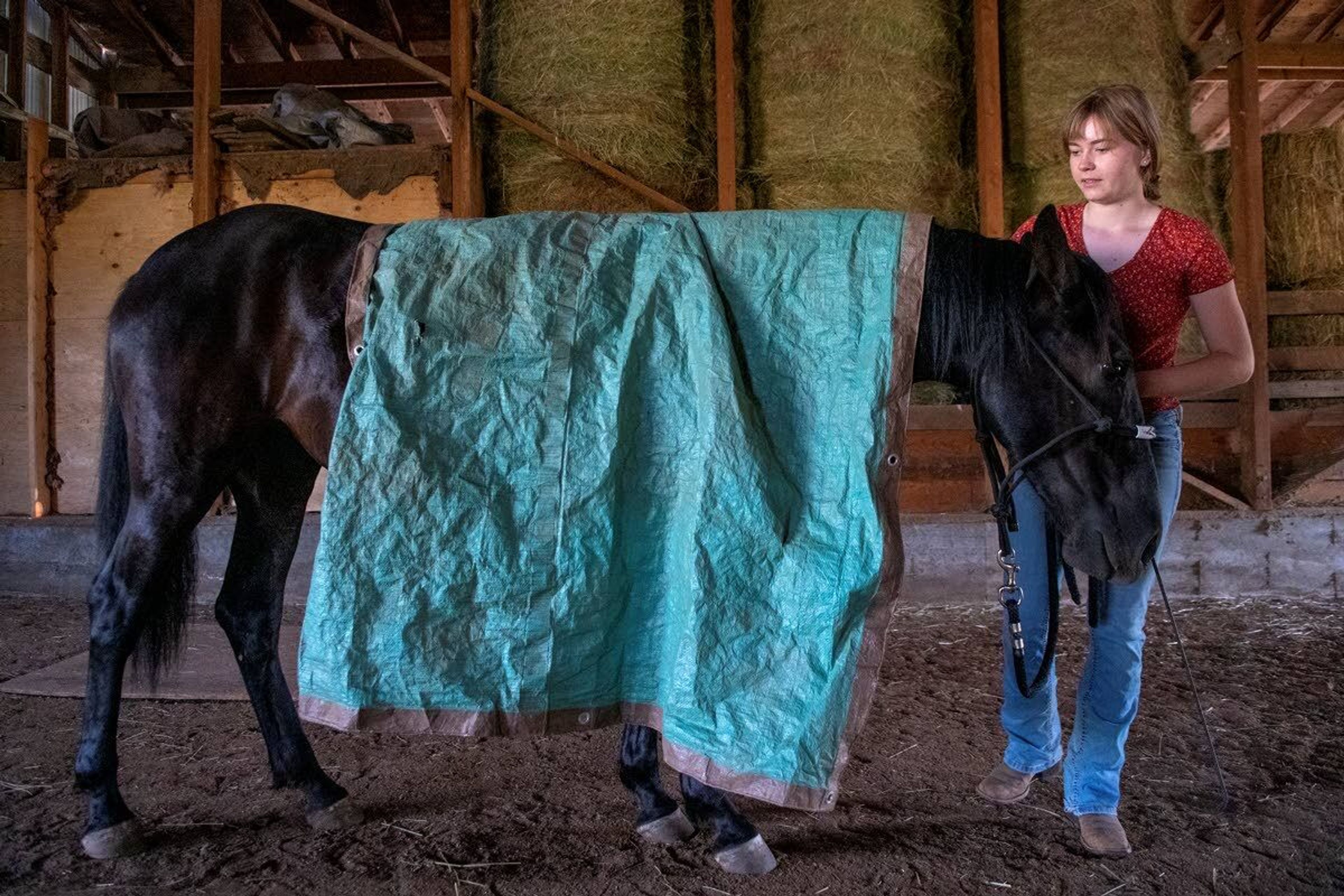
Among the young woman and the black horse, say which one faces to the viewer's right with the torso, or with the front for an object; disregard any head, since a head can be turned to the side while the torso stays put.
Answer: the black horse

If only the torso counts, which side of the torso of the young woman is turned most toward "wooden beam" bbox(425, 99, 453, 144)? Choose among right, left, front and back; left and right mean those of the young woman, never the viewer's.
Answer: right

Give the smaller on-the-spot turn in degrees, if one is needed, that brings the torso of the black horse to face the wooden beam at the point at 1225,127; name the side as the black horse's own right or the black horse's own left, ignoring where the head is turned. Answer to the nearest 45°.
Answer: approximately 45° to the black horse's own left

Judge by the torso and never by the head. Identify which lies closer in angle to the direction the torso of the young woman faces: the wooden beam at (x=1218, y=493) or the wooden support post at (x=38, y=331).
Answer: the wooden support post

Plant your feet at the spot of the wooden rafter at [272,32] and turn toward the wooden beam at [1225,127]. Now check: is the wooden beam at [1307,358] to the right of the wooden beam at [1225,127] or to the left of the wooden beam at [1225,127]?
right

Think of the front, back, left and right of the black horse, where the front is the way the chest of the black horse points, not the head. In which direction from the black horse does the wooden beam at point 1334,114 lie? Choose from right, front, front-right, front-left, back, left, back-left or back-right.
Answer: front-left

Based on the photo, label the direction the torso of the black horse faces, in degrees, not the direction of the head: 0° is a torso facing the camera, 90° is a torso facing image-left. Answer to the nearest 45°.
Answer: approximately 270°

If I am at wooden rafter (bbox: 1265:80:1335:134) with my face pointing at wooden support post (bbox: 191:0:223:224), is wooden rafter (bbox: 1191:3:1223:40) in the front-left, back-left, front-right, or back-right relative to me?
front-left

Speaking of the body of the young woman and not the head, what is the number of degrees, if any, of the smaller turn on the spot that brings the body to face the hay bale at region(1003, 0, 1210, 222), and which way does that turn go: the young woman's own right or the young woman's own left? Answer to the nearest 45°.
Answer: approximately 135° to the young woman's own right

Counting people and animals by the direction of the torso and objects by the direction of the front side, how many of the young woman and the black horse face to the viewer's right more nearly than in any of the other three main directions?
1

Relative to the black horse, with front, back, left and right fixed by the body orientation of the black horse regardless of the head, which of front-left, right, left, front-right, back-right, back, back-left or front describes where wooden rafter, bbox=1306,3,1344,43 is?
front-left

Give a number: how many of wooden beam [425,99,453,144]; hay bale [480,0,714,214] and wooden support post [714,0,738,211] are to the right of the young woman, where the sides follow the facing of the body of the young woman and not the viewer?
3

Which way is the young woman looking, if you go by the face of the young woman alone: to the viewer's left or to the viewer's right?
to the viewer's left

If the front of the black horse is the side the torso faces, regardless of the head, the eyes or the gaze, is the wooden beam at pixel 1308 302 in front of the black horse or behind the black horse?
in front
